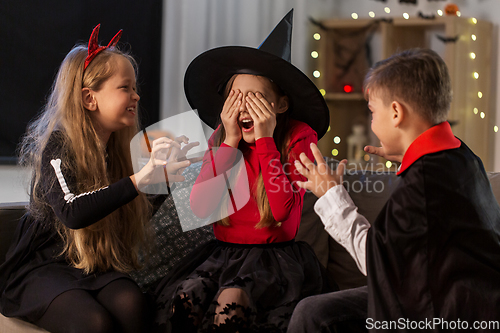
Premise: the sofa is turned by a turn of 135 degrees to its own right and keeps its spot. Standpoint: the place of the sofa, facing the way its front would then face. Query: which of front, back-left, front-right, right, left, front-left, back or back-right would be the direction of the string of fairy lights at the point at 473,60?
right

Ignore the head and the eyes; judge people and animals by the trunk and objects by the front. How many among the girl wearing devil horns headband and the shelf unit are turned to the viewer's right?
1

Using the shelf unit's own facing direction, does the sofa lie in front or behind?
in front

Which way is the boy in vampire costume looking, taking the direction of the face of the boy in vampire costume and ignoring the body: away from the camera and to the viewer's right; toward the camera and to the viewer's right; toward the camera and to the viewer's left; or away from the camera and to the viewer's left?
away from the camera and to the viewer's left

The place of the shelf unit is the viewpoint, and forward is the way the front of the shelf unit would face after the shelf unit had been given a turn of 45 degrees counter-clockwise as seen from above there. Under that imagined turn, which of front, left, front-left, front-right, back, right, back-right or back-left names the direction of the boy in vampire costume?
front-right

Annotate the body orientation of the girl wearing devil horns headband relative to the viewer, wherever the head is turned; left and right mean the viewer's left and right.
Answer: facing to the right of the viewer

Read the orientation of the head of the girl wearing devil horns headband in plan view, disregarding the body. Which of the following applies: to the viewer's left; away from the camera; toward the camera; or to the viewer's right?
to the viewer's right

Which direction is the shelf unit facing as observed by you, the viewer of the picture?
facing the viewer
